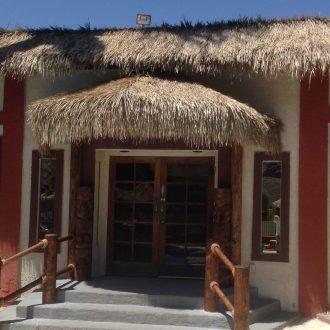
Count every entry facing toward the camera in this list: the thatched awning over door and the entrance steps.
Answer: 2

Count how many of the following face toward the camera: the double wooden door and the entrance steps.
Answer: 2

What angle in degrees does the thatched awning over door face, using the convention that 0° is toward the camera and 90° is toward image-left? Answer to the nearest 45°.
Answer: approximately 0°

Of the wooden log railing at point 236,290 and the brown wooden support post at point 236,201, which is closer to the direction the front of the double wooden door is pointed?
the wooden log railing

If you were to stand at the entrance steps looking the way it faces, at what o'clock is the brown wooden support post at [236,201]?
The brown wooden support post is roughly at 8 o'clock from the entrance steps.

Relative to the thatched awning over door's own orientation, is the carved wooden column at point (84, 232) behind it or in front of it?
behind

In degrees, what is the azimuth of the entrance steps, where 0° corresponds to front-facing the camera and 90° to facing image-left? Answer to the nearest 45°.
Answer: approximately 0°

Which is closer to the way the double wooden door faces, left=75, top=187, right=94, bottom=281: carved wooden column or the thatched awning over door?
the thatched awning over door
